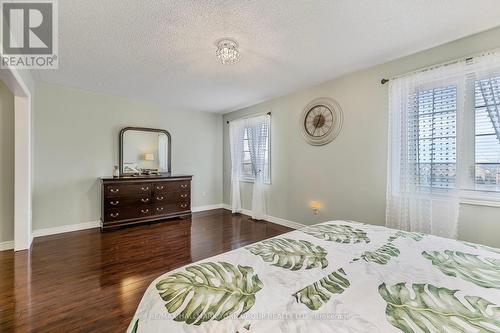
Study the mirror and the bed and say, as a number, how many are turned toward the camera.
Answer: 1

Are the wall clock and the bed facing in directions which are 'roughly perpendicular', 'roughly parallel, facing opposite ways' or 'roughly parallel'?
roughly perpendicular

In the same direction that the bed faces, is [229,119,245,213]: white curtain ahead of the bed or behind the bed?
ahead

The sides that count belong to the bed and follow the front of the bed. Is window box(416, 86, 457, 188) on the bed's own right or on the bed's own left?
on the bed's own right

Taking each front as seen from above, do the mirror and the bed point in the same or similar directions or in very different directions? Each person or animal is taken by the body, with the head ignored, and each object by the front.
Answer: very different directions

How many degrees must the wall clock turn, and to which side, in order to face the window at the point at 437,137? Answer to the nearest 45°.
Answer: approximately 90° to its left

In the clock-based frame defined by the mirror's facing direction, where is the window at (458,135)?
The window is roughly at 11 o'clock from the mirror.

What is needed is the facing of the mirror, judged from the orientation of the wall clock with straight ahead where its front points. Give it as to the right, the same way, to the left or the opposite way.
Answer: to the left

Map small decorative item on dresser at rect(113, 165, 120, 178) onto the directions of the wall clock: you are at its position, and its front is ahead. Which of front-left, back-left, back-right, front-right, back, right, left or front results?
front-right

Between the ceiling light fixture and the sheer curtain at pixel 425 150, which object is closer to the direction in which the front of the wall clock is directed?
the ceiling light fixture

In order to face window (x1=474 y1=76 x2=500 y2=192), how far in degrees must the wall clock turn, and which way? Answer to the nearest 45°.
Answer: approximately 90° to its left

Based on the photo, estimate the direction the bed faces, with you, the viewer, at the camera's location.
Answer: facing away from the viewer and to the left of the viewer

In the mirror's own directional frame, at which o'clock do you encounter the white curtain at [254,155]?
The white curtain is roughly at 10 o'clock from the mirror.

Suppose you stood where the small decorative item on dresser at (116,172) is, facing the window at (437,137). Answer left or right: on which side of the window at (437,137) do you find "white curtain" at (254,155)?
left

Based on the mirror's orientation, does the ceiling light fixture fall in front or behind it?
in front
